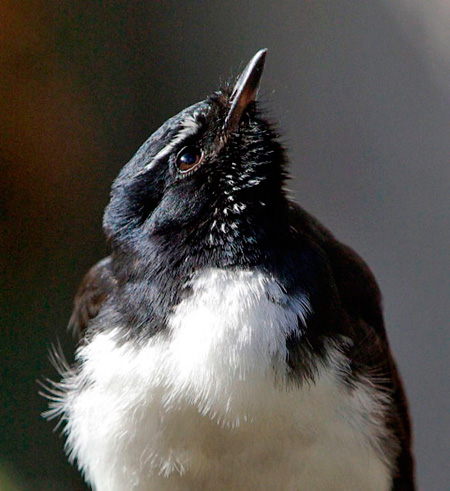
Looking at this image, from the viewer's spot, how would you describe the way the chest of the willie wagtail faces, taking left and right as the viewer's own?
facing the viewer
